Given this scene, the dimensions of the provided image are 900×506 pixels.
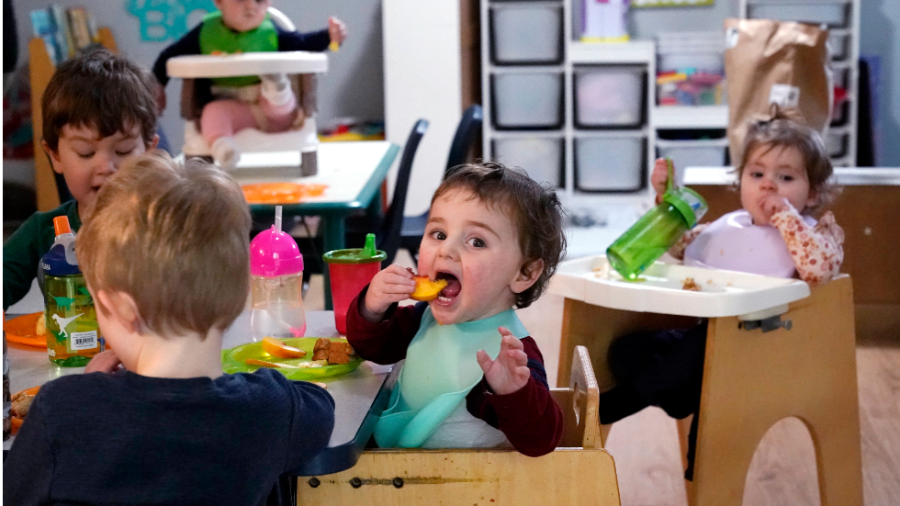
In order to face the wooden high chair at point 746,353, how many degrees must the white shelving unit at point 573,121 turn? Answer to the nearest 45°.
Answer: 0° — it already faces it

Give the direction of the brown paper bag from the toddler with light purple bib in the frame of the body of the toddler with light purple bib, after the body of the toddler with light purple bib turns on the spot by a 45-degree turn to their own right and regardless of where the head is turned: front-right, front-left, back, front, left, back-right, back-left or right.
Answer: right

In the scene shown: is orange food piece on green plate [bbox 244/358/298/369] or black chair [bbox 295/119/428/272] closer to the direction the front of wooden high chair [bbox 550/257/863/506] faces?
the orange food piece on green plate

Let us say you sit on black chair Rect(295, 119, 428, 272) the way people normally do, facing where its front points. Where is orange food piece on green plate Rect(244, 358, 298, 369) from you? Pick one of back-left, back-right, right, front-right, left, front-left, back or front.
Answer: left

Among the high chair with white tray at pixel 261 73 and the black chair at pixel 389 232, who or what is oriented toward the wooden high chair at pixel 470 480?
the high chair with white tray

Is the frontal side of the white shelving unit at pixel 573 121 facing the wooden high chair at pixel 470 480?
yes

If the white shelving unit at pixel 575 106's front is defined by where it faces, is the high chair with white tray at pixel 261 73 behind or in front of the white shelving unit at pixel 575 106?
in front

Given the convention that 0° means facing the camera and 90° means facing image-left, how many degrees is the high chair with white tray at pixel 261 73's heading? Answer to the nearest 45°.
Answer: approximately 0°

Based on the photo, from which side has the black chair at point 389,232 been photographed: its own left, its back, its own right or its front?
left
